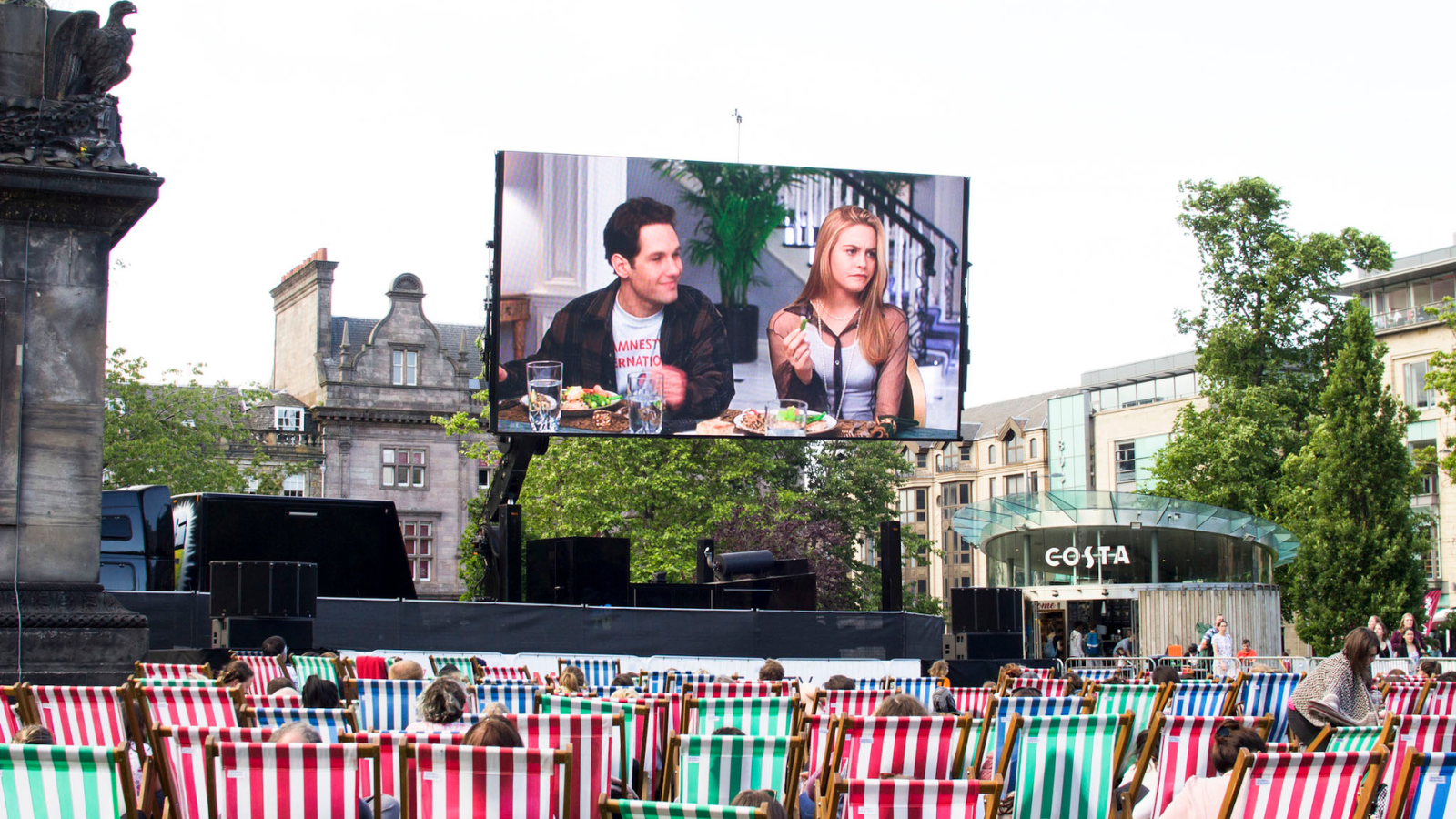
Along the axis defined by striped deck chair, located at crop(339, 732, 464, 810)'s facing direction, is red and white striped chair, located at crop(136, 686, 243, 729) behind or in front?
in front

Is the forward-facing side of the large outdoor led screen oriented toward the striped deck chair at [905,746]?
yes

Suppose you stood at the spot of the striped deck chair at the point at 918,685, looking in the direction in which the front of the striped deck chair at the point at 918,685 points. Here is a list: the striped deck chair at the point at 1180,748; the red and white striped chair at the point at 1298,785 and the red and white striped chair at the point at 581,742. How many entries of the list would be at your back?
3

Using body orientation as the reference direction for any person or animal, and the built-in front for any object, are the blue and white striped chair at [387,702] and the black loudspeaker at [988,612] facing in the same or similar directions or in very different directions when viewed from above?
very different directions

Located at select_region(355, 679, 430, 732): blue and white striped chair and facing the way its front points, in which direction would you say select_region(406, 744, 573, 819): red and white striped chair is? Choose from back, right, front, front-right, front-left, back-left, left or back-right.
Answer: back

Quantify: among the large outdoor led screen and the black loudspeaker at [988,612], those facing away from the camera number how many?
0

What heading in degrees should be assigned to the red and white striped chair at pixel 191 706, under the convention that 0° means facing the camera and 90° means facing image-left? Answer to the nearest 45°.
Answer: approximately 180°

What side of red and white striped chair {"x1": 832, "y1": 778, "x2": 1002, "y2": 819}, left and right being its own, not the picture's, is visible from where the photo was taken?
back

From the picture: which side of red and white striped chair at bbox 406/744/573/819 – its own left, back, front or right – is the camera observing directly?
back

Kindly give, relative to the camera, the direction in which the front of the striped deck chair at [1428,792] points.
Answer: facing away from the viewer and to the left of the viewer

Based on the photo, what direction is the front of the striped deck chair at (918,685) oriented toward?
away from the camera

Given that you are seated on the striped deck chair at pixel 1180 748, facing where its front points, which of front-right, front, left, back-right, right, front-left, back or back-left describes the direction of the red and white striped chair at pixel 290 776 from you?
left
